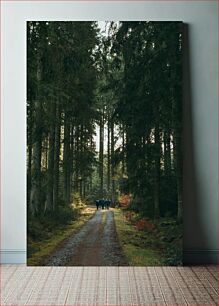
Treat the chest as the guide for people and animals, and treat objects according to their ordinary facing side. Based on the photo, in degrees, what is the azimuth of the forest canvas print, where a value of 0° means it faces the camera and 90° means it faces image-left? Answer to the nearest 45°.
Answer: approximately 0°
